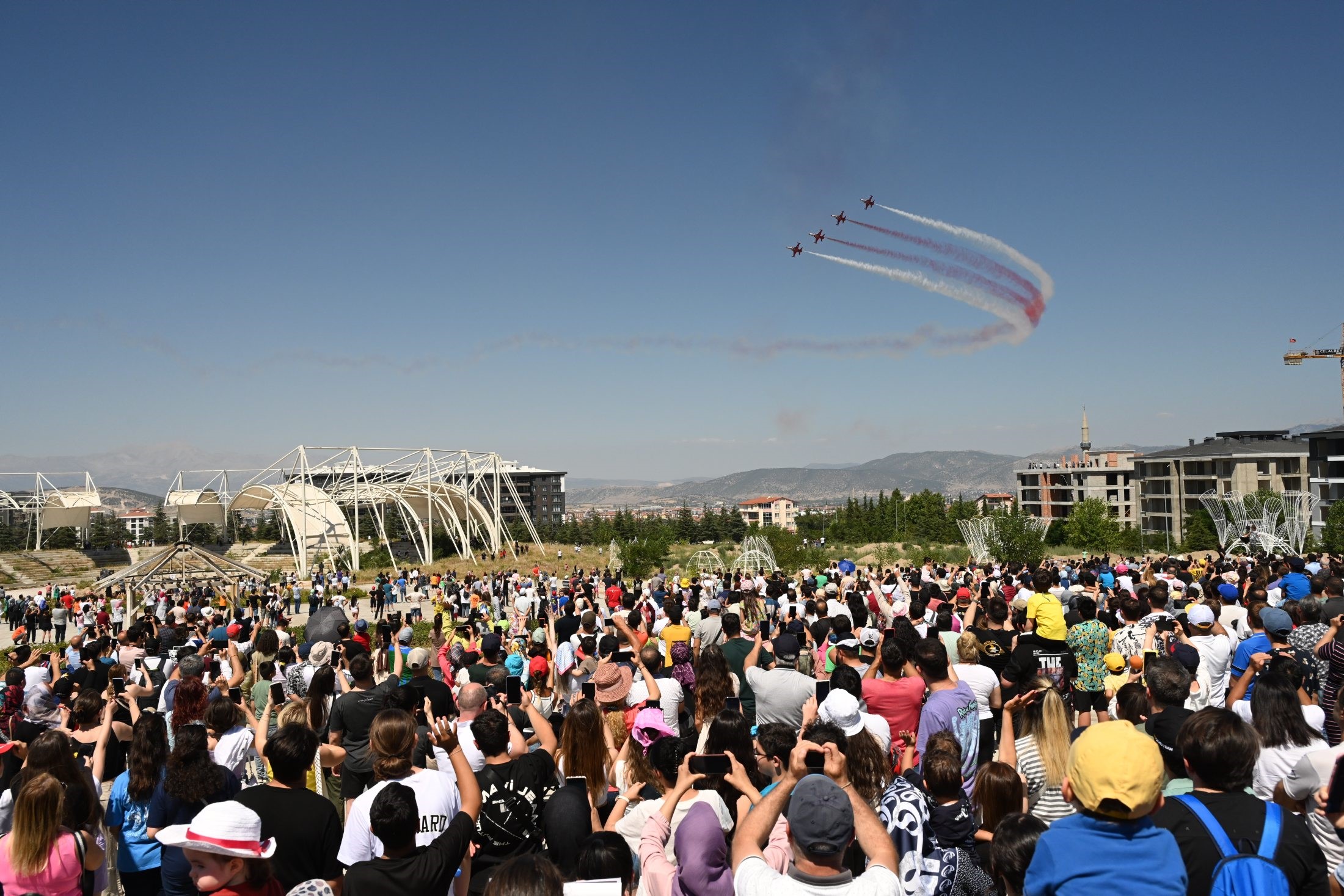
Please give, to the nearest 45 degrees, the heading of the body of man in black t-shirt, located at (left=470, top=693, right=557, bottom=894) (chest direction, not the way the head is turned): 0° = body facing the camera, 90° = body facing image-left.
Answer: approximately 180°

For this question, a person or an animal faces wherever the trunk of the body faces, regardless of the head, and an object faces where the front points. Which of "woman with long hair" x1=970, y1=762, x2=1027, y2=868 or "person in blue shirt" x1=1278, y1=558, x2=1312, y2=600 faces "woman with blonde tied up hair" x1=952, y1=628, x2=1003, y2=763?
"woman with long hair" x1=970, y1=762, x2=1027, y2=868

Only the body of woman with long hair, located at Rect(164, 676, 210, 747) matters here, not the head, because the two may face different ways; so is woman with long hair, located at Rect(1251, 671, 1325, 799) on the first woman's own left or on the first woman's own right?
on the first woman's own right

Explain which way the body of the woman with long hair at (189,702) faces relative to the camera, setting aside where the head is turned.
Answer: away from the camera

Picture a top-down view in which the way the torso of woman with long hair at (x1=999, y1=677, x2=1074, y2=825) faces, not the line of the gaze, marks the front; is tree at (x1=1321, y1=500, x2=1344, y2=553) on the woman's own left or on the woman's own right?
on the woman's own right

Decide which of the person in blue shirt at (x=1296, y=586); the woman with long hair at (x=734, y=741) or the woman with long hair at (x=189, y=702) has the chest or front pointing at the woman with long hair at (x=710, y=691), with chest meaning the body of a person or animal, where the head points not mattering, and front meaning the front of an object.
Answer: the woman with long hair at (x=734, y=741)

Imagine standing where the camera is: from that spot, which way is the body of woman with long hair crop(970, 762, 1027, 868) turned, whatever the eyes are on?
away from the camera

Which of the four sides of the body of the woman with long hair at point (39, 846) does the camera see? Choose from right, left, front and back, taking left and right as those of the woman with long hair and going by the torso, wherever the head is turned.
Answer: back

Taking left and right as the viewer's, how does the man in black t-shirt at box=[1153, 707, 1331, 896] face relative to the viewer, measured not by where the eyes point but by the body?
facing away from the viewer

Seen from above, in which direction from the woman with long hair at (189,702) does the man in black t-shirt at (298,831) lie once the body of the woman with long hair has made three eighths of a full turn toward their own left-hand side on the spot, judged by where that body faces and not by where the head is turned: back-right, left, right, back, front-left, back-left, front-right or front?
front-left

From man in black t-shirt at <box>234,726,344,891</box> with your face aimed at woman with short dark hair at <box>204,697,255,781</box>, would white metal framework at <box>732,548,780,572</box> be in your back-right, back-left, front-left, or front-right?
front-right

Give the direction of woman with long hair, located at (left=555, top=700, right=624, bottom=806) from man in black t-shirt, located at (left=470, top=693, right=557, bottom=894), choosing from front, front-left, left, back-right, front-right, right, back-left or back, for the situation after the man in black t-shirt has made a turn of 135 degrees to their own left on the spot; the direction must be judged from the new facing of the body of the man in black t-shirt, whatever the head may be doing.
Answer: back

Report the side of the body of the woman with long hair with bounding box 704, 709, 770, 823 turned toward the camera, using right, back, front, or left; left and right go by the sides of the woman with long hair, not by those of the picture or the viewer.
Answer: back

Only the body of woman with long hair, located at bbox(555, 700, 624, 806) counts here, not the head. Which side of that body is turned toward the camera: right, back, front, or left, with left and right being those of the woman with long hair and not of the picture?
back

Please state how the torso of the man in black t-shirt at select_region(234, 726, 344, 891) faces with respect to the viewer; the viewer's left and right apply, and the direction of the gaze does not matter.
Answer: facing away from the viewer

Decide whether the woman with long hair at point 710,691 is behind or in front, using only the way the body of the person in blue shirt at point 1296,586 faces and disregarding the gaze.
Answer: behind

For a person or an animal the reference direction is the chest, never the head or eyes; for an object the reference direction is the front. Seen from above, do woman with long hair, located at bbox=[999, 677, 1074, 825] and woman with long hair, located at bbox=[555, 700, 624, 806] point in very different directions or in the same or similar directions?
same or similar directions
